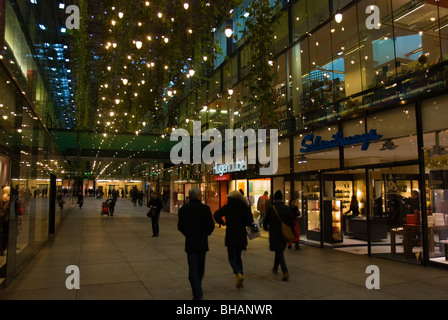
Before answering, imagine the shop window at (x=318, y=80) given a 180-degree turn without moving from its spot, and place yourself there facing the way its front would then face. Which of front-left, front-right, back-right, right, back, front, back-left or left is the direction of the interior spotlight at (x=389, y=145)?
right

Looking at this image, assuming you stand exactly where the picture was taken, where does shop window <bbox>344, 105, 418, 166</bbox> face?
facing the viewer and to the left of the viewer

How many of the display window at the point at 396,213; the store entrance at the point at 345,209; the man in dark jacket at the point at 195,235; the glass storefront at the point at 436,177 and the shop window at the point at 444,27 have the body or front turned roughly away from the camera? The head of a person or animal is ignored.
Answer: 1

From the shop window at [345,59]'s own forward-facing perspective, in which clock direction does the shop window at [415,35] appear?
the shop window at [415,35] is roughly at 9 o'clock from the shop window at [345,59].

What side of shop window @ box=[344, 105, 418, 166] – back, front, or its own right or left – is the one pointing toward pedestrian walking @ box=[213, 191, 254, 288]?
front

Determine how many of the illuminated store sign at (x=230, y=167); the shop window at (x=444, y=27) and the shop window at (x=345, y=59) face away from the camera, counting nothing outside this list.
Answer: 0

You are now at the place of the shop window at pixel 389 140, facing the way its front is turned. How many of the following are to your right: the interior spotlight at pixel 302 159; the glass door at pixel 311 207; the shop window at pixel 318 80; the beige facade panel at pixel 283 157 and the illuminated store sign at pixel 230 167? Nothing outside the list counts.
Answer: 5

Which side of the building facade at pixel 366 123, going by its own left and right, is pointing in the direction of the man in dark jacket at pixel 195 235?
front

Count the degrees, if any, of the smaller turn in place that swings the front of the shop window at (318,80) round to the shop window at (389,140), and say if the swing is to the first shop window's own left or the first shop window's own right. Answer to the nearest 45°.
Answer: approximately 90° to the first shop window's own left

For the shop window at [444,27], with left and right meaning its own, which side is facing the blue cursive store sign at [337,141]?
right
